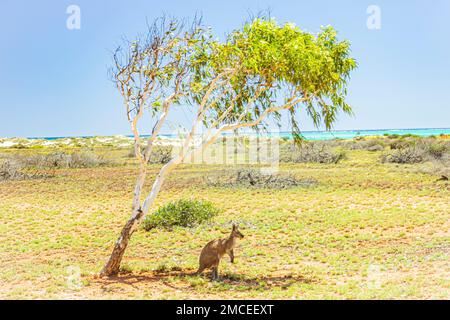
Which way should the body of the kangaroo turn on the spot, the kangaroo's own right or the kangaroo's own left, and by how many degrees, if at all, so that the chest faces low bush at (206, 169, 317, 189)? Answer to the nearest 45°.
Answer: approximately 90° to the kangaroo's own left

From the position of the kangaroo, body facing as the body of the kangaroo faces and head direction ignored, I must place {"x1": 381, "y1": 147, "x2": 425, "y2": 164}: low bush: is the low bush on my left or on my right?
on my left

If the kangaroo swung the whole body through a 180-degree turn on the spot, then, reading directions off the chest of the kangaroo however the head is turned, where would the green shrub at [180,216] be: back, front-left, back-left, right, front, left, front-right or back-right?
right

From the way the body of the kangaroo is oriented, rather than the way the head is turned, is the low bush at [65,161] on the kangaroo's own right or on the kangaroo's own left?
on the kangaroo's own left

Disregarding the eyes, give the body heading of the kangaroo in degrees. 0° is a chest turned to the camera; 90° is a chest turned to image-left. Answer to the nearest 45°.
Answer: approximately 270°

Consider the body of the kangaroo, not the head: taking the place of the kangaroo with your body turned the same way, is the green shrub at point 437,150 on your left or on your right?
on your left

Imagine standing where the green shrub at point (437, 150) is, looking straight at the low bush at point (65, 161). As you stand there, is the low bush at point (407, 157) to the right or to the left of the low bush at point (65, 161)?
left
